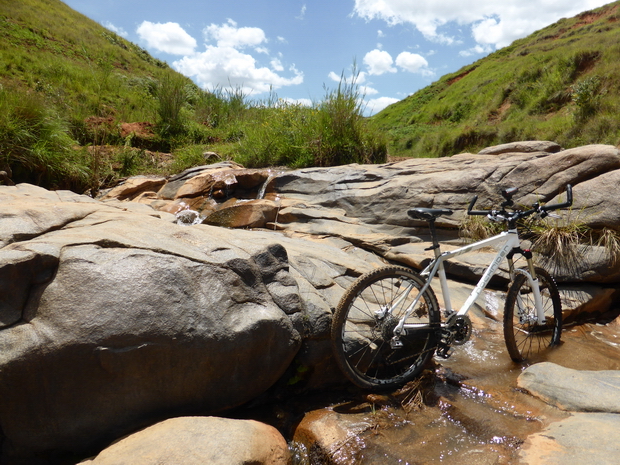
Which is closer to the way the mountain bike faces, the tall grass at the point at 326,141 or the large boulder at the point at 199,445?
the tall grass

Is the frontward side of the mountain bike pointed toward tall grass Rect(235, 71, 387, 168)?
no

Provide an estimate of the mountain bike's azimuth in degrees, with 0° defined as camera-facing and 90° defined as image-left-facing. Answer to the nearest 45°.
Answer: approximately 225°

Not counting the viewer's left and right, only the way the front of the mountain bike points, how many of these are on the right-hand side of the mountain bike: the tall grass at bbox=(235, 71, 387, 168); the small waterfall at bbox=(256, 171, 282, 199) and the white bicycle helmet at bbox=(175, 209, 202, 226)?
0

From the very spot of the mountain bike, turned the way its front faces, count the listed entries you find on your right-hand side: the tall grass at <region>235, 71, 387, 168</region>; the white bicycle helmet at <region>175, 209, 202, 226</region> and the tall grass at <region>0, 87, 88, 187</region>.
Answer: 0

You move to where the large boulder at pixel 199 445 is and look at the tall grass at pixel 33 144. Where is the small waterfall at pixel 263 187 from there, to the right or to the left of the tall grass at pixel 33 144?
right

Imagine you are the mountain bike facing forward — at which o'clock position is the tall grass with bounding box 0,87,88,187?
The tall grass is roughly at 8 o'clock from the mountain bike.

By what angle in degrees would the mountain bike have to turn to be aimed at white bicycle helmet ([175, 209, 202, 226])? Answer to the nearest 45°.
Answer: approximately 90° to its left

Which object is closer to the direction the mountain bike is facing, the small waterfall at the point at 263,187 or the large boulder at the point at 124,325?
the small waterfall

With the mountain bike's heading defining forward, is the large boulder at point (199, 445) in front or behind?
behind

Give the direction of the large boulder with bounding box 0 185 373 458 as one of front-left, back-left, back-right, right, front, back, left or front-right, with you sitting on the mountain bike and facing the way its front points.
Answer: back

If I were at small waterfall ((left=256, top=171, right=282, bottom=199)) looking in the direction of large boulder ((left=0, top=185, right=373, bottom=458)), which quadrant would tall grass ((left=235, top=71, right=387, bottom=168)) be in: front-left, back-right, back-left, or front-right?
back-left

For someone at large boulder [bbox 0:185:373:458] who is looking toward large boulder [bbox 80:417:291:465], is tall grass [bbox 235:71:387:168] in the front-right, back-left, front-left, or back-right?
back-left
